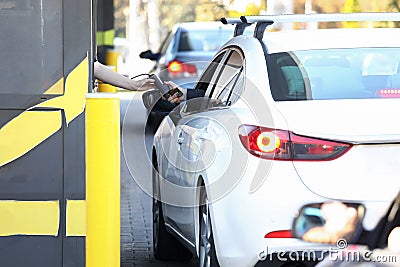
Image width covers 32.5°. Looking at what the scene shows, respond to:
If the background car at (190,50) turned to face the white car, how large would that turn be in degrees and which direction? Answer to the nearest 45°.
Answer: approximately 180°

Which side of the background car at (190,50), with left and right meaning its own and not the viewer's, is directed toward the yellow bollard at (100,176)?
back

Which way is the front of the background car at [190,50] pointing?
away from the camera
